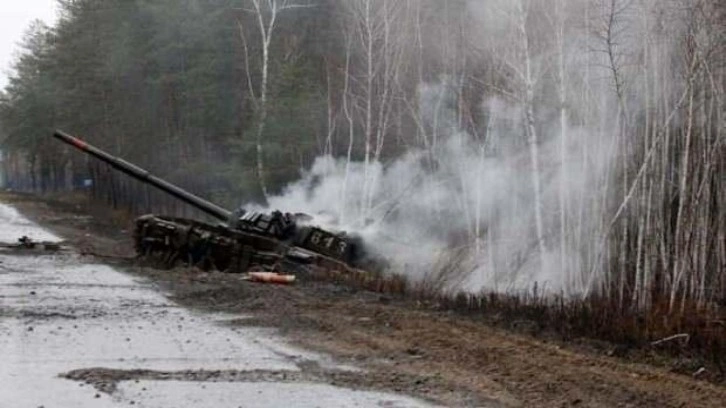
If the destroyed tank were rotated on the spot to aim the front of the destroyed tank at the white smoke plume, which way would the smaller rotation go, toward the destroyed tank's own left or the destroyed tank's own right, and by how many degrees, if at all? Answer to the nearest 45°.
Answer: approximately 180°

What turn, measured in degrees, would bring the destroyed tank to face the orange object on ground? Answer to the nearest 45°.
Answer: approximately 90° to its left

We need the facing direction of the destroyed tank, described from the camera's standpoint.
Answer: facing to the left of the viewer
